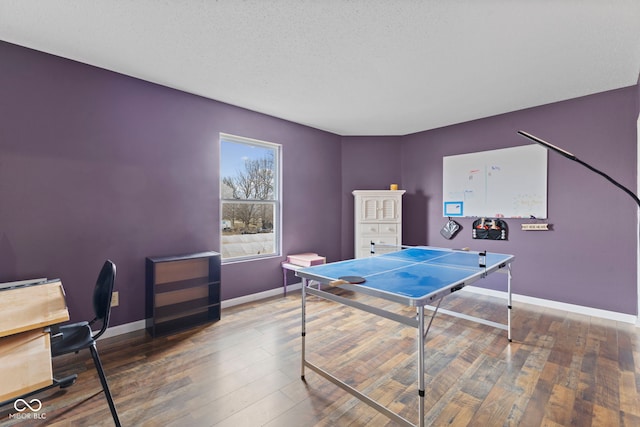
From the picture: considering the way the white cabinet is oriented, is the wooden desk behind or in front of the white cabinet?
in front

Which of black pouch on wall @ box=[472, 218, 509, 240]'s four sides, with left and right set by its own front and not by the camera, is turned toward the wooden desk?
front

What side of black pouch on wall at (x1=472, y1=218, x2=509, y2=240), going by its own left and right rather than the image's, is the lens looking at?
front

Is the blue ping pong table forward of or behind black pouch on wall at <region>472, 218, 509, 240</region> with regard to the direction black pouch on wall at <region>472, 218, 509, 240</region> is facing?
forward

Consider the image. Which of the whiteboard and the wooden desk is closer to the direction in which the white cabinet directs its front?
the wooden desk

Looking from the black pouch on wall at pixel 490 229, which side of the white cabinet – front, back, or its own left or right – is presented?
left

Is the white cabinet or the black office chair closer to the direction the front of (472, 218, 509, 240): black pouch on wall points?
the black office chair

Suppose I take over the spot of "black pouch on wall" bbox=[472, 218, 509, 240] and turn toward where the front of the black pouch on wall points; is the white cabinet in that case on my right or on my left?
on my right

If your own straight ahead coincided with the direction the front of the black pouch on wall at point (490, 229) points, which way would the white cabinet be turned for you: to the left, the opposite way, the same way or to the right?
the same way

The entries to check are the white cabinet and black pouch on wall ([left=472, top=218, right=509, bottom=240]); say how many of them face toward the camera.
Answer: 2

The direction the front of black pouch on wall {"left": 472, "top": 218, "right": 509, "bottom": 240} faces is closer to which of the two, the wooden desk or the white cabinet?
the wooden desk

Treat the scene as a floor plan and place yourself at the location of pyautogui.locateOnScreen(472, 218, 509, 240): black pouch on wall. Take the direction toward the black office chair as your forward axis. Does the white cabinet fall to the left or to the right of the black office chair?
right

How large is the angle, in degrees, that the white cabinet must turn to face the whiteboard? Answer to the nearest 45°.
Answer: approximately 90° to its left

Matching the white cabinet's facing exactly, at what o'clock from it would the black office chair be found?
The black office chair is roughly at 1 o'clock from the white cabinet.
